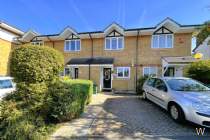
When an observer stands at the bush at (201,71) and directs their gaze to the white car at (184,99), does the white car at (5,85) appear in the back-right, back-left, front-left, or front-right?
front-right

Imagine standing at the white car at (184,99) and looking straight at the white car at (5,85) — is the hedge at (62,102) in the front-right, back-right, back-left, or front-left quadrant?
front-left

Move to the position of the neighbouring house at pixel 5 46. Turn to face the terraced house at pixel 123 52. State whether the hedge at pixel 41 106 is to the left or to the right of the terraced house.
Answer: right

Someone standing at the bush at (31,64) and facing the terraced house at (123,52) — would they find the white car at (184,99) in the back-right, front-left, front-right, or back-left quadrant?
front-right

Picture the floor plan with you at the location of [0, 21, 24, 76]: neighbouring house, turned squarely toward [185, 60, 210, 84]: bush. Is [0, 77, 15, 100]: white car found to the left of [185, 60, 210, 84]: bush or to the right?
right

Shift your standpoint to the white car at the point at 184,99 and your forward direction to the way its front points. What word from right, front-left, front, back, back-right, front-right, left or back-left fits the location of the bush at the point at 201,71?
back-left
